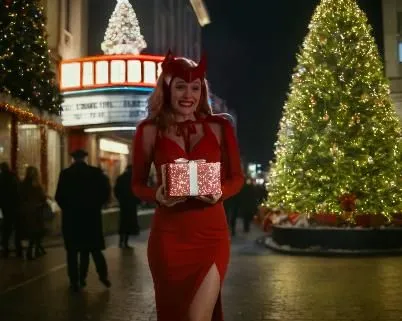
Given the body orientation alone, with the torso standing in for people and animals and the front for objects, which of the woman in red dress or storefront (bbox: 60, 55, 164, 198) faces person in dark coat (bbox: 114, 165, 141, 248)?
the storefront

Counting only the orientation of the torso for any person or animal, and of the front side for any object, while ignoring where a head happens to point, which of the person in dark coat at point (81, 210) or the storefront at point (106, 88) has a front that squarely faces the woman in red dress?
the storefront

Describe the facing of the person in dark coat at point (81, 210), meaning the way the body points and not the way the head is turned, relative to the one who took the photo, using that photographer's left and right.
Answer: facing away from the viewer

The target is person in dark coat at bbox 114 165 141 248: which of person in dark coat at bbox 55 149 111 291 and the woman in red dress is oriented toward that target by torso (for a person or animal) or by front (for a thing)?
person in dark coat at bbox 55 149 111 291

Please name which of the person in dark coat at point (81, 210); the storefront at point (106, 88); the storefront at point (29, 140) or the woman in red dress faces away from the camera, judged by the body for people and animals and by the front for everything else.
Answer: the person in dark coat

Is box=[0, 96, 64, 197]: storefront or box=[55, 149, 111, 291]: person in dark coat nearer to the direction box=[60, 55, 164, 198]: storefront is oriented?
the person in dark coat

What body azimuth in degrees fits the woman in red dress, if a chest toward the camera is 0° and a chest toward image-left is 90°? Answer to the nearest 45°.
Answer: approximately 0°
